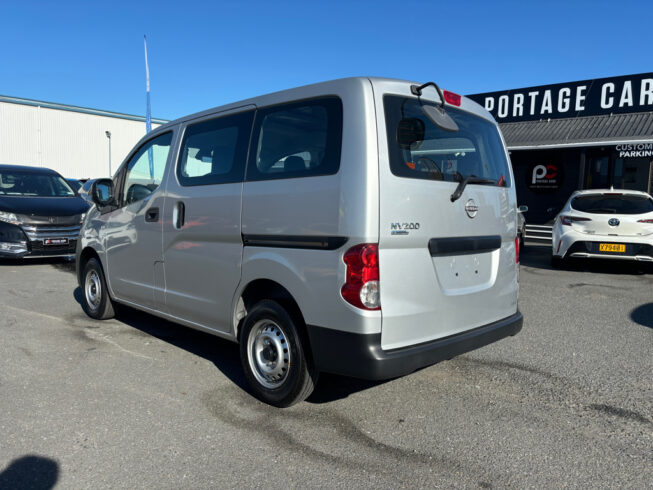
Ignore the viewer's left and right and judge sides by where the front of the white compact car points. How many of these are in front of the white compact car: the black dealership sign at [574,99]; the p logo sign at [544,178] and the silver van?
2

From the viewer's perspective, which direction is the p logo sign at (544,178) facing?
toward the camera

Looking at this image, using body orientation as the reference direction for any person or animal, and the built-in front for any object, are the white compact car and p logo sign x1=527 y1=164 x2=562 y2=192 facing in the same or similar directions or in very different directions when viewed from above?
very different directions

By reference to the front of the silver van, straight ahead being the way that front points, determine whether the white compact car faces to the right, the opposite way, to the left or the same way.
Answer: to the right

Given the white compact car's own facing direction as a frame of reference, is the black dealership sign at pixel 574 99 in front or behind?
in front

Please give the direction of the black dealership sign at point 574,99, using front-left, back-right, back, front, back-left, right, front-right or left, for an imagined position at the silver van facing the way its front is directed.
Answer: right

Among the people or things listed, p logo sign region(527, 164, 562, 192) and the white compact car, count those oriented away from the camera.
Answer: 1

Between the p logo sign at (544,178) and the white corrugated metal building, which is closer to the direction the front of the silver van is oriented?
the white corrugated metal building

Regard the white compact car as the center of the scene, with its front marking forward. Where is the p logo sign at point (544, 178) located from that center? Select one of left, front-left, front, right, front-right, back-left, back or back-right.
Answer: front

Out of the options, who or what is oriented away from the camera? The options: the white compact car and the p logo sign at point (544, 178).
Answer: the white compact car

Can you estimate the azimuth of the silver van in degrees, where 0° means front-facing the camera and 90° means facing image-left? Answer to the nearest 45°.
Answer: approximately 135°

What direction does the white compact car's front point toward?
away from the camera

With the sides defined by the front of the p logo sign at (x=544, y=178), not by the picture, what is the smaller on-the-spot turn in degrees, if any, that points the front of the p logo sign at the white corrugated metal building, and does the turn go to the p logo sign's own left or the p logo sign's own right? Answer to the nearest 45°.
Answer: approximately 90° to the p logo sign's own right

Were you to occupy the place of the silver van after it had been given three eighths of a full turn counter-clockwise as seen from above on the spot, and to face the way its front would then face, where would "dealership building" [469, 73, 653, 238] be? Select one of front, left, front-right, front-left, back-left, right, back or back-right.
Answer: back-left

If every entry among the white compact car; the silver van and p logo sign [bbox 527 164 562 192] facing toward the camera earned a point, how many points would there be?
1

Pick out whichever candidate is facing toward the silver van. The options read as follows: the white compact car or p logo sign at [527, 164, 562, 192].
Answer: the p logo sign

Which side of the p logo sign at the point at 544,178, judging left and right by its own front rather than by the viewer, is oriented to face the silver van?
front

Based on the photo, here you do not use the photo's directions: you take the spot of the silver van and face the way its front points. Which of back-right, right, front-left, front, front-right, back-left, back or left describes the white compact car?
right
